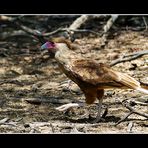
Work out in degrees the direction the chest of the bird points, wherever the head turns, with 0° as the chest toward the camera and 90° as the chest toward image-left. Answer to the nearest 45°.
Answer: approximately 90°

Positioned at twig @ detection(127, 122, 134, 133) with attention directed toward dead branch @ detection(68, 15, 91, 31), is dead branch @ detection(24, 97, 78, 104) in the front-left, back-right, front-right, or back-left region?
front-left

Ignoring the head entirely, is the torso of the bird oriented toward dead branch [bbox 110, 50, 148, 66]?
no

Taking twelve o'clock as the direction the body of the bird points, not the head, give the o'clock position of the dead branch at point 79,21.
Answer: The dead branch is roughly at 3 o'clock from the bird.
